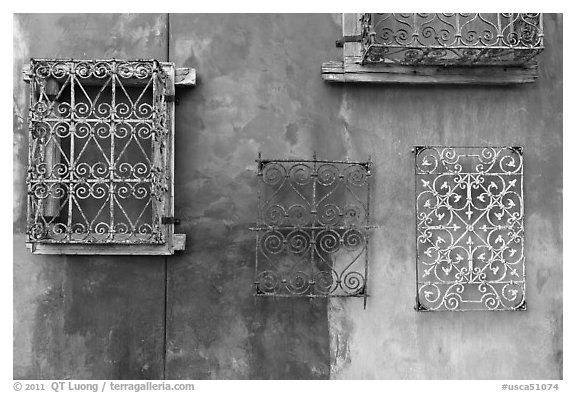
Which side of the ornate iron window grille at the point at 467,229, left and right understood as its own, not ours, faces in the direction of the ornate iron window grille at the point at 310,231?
right

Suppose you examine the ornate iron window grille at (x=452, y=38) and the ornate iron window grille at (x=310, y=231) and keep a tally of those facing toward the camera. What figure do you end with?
2

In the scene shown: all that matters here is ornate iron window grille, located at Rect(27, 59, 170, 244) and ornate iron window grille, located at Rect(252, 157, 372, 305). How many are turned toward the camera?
2

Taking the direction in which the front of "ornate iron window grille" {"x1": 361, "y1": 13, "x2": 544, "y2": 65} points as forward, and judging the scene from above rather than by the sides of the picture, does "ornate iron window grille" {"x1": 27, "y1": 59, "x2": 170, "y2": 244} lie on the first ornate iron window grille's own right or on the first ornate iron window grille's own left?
on the first ornate iron window grille's own right

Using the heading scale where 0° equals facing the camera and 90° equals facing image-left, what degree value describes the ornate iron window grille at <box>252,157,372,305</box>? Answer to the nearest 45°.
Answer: approximately 0°

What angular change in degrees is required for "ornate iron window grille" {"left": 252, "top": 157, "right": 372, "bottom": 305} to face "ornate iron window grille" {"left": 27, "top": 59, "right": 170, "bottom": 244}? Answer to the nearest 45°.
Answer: approximately 90° to its right

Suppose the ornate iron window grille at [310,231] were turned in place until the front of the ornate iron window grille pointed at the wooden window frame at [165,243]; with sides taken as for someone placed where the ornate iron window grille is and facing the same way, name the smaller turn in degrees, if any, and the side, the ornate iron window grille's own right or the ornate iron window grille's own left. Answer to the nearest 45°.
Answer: approximately 90° to the ornate iron window grille's own right

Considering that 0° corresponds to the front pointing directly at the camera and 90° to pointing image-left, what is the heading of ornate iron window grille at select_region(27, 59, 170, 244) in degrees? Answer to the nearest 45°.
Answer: approximately 0°

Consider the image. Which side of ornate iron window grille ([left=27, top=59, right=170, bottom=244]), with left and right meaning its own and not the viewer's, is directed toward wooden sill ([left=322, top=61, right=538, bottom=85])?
left
